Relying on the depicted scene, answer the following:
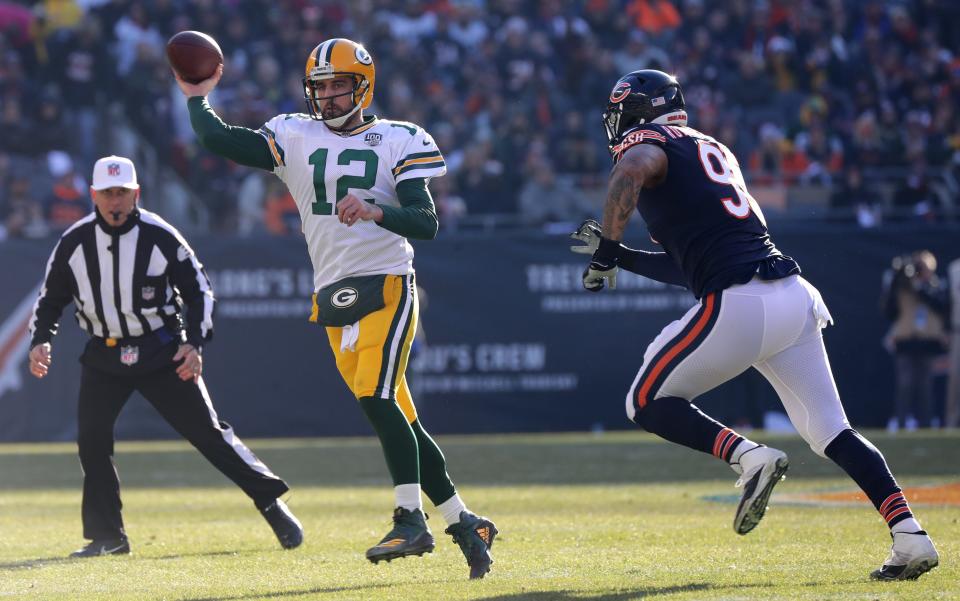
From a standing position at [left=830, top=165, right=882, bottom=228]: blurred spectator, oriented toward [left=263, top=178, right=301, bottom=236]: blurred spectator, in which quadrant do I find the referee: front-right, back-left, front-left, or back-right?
front-left

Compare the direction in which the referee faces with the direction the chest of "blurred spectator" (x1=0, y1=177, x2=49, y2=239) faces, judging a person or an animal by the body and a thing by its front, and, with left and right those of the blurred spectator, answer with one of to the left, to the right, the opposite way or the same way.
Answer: the same way

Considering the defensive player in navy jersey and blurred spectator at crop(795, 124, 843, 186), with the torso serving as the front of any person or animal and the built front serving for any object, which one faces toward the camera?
the blurred spectator

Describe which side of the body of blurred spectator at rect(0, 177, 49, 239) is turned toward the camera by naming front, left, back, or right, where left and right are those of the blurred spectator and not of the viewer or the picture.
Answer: front

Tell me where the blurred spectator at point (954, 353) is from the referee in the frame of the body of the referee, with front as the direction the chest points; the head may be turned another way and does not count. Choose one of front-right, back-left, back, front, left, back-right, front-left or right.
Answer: back-left

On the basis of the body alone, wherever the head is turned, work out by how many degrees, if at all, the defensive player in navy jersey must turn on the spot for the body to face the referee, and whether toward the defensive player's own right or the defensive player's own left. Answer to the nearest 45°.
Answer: approximately 45° to the defensive player's own left

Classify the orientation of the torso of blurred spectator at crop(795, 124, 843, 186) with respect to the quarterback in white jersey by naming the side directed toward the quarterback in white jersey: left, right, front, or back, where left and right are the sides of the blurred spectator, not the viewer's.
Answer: front

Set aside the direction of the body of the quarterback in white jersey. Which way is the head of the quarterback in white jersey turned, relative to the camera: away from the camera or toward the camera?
toward the camera

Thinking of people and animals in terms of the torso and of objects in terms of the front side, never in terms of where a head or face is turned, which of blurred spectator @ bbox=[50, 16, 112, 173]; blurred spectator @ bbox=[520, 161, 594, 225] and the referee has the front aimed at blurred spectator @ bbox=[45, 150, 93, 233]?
blurred spectator @ bbox=[50, 16, 112, 173]

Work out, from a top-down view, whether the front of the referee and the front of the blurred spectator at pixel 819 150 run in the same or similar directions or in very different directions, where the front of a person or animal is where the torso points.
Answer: same or similar directions

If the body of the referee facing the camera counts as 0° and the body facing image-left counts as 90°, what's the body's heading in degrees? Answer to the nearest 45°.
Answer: approximately 0°

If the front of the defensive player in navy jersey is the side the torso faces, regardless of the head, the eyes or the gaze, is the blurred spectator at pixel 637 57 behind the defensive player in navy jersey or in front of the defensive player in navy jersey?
in front

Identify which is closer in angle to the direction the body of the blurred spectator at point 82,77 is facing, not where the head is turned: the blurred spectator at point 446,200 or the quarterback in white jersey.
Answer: the quarterback in white jersey

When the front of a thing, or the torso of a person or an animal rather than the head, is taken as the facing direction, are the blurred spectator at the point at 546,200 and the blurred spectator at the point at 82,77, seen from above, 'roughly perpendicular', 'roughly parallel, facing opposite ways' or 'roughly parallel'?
roughly parallel

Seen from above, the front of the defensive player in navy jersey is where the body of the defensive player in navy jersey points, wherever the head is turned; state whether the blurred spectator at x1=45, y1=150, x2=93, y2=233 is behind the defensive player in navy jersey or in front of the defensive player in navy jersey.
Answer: in front

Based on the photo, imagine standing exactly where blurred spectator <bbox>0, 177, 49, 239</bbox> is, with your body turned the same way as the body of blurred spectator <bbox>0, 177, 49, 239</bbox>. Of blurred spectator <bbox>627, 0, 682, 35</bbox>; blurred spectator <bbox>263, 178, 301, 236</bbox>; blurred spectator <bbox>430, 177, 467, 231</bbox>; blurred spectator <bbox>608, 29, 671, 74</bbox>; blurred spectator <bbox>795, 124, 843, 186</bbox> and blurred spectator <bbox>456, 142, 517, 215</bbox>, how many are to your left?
6

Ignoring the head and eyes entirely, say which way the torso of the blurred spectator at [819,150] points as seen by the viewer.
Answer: toward the camera

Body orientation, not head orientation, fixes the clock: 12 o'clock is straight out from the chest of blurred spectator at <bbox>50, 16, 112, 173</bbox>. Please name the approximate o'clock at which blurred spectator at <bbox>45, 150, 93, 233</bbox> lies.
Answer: blurred spectator at <bbox>45, 150, 93, 233</bbox> is roughly at 12 o'clock from blurred spectator at <bbox>50, 16, 112, 173</bbox>.

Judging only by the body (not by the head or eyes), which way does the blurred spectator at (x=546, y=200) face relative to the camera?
toward the camera
